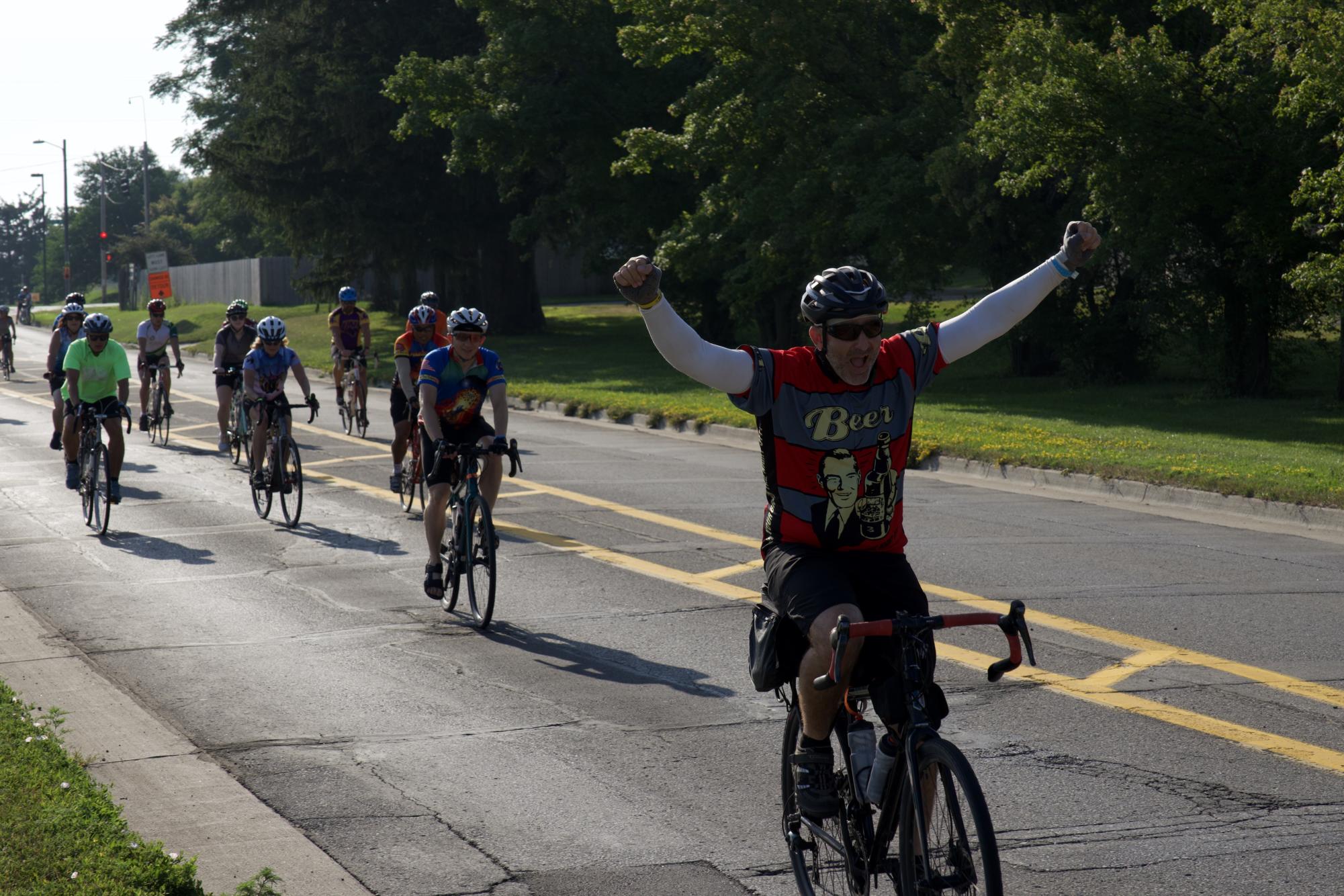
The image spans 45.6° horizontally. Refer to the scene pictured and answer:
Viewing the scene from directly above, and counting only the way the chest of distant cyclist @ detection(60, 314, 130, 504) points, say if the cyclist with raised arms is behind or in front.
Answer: in front

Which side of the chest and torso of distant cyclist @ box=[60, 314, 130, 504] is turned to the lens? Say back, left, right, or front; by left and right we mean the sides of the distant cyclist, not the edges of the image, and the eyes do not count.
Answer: front

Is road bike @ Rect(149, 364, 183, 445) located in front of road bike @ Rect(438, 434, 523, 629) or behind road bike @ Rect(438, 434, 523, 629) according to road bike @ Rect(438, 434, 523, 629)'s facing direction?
behind

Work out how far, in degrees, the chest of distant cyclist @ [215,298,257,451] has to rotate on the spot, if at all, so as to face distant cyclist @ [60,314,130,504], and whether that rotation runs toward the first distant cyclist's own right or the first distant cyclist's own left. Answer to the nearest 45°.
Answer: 0° — they already face them

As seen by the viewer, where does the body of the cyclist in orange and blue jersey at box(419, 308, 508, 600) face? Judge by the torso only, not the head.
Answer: toward the camera

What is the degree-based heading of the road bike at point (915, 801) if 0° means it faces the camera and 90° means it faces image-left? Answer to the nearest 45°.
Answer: approximately 315°

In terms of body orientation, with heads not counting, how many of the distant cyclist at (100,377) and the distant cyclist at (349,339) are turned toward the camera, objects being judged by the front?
2

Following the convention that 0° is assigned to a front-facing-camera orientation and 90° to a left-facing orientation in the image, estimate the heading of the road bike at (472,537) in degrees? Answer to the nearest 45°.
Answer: approximately 0°

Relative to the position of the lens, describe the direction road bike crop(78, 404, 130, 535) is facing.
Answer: facing the viewer

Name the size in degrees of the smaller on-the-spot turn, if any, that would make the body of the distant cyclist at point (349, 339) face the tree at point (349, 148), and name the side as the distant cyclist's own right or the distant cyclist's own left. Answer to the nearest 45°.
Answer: approximately 180°

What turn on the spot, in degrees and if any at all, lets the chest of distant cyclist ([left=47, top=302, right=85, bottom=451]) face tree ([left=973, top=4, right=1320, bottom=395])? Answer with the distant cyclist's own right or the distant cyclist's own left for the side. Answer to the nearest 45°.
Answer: approximately 90° to the distant cyclist's own left

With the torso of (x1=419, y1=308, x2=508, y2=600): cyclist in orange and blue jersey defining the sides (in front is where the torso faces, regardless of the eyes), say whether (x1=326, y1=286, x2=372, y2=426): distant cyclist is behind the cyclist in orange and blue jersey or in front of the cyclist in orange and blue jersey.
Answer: behind
